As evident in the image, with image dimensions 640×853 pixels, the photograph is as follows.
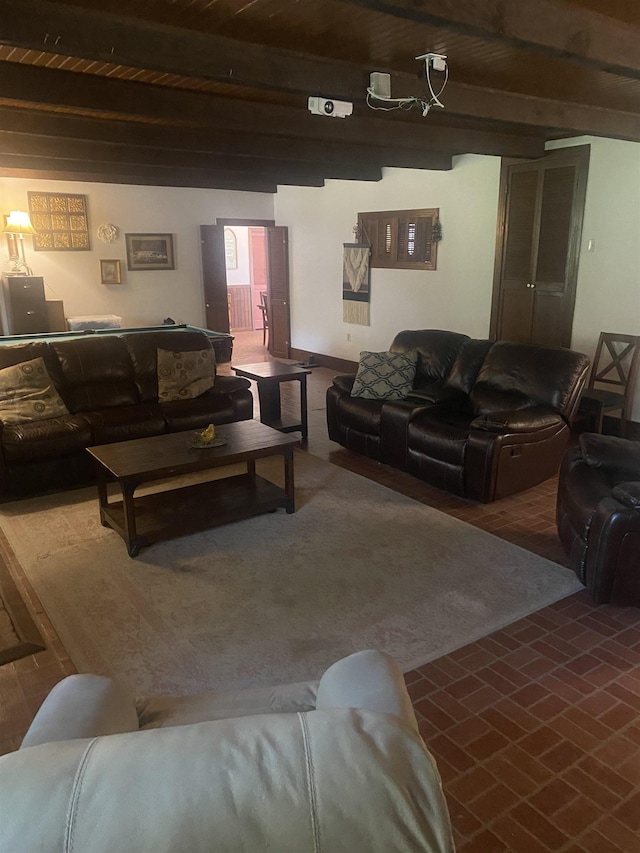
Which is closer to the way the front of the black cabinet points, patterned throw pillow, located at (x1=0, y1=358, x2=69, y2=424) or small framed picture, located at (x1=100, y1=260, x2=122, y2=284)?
the patterned throw pillow

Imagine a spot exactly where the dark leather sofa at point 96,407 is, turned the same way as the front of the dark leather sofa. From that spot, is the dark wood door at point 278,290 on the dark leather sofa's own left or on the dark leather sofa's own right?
on the dark leather sofa's own left

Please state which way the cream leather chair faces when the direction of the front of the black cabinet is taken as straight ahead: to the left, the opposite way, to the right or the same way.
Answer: the opposite way

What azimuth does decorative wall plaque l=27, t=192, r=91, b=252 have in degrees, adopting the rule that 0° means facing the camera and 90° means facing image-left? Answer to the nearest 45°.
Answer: approximately 0°

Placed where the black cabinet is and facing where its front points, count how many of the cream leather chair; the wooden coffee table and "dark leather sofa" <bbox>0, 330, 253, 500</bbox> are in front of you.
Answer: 3

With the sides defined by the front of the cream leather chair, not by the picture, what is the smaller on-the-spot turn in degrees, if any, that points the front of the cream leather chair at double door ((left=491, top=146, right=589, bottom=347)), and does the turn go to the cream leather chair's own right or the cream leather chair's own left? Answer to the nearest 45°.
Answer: approximately 45° to the cream leather chair's own right

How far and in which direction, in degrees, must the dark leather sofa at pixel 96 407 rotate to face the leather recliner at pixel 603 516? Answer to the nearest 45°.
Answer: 0° — it already faces it

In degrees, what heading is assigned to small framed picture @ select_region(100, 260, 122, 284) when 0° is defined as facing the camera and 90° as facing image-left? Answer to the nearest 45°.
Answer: approximately 0°

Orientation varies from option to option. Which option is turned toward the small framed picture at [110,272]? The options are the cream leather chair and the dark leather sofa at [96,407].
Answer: the cream leather chair

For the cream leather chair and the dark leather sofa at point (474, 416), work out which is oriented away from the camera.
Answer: the cream leather chair
